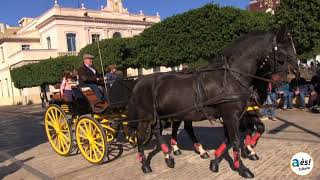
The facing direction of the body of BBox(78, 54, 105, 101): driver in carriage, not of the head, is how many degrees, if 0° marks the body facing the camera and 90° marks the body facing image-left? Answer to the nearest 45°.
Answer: approximately 315°

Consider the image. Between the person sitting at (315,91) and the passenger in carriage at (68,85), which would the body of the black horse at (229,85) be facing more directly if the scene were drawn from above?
the person sitting

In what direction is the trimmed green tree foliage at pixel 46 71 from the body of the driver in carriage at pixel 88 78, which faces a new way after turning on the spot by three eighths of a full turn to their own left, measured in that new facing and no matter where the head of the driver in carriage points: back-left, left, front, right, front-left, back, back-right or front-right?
front

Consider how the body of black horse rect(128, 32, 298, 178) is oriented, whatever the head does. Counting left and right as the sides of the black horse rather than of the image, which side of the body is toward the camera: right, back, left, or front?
right

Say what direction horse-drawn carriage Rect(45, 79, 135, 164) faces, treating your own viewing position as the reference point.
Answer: facing the viewer and to the right of the viewer

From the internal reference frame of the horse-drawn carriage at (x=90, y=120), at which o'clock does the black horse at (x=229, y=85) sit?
The black horse is roughly at 12 o'clock from the horse-drawn carriage.

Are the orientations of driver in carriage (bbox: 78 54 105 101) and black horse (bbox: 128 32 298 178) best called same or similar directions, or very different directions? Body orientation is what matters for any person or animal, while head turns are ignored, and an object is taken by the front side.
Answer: same or similar directions

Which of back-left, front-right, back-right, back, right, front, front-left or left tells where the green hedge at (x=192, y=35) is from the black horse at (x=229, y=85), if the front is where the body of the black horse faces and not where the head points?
left

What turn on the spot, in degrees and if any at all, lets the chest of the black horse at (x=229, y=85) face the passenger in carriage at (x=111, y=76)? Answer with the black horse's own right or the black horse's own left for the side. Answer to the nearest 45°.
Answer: approximately 135° to the black horse's own left

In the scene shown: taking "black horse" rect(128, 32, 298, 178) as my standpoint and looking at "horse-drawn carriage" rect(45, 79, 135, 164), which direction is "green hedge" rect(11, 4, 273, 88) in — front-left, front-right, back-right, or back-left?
front-right
